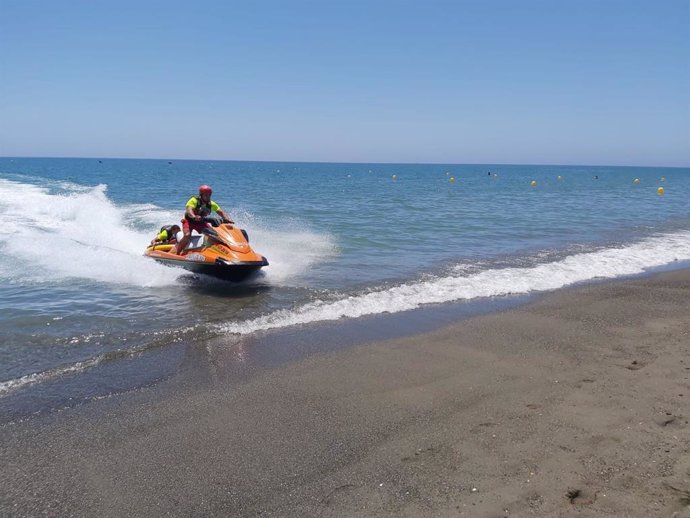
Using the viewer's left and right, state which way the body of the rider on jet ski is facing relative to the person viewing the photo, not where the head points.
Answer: facing the viewer and to the right of the viewer

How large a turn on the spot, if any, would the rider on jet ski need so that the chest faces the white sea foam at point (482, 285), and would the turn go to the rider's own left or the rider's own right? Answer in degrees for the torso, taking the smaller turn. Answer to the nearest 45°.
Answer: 0° — they already face it

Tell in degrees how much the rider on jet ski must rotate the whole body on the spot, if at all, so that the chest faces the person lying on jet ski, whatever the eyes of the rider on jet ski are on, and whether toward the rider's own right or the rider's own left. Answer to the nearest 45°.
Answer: approximately 180°

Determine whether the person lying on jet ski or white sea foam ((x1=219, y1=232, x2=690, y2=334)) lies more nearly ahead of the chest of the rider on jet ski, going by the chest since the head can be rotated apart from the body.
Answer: the white sea foam
